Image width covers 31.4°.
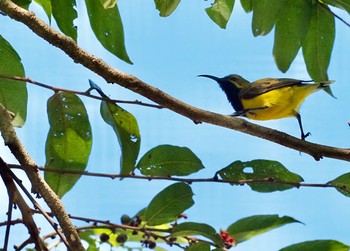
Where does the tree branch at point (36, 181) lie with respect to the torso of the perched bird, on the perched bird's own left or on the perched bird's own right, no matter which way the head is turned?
on the perched bird's own left

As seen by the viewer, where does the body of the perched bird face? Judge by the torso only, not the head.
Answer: to the viewer's left

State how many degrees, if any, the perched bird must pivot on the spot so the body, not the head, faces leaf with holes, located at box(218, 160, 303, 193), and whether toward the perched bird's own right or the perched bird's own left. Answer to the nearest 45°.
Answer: approximately 90° to the perched bird's own left

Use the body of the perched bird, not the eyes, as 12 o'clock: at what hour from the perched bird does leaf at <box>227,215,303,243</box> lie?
The leaf is roughly at 9 o'clock from the perched bird.

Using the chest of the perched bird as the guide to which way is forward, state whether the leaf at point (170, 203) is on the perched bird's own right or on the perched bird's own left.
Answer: on the perched bird's own left
